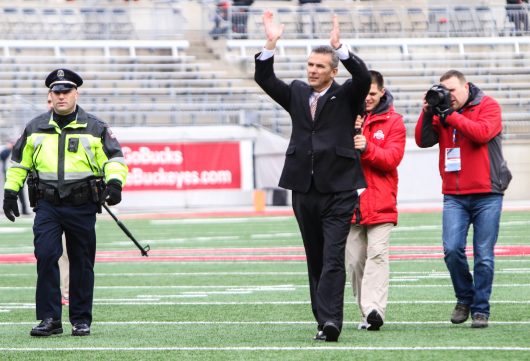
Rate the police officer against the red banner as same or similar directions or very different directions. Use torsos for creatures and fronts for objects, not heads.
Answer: same or similar directions

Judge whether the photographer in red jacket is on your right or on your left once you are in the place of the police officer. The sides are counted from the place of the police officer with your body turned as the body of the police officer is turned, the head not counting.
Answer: on your left

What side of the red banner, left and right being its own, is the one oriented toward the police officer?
front

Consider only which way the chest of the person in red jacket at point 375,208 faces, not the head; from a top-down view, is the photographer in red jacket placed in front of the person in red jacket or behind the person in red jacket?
behind

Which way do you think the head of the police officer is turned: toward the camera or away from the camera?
toward the camera

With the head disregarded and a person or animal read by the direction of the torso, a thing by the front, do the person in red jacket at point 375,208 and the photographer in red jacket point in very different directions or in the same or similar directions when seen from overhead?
same or similar directions

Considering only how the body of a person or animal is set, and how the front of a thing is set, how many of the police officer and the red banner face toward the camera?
2

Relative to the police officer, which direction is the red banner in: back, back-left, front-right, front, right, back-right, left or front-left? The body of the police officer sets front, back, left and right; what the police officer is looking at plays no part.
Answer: back

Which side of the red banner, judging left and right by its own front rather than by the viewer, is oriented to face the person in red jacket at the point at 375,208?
front

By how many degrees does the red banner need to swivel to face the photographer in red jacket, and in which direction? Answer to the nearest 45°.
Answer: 0° — it already faces them

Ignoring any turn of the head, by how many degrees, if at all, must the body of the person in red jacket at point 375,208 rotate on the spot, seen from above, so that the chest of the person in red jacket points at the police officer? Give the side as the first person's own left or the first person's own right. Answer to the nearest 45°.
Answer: approximately 45° to the first person's own right

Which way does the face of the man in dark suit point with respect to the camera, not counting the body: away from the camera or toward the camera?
toward the camera

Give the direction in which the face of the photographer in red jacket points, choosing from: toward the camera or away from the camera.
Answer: toward the camera

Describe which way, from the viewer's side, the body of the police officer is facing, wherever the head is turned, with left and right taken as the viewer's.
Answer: facing the viewer

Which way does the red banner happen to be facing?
toward the camera
